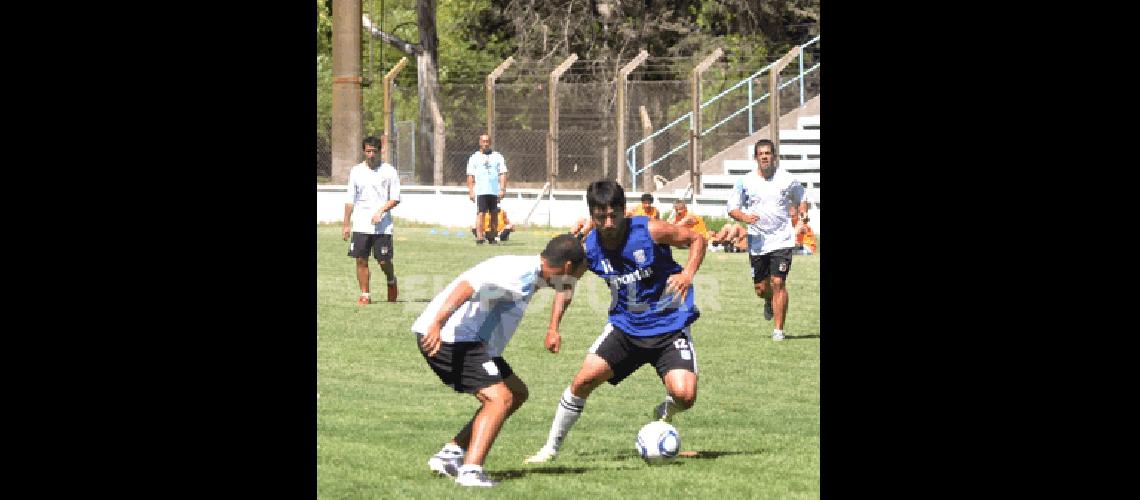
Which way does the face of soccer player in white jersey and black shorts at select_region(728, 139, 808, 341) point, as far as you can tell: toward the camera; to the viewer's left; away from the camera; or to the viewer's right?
toward the camera

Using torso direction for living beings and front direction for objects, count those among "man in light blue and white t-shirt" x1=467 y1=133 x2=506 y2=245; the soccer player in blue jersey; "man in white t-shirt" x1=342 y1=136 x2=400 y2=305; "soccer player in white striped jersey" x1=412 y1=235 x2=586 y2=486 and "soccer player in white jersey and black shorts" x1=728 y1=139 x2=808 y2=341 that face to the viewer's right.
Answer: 1

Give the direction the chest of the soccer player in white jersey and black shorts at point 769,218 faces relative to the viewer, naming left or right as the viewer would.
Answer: facing the viewer

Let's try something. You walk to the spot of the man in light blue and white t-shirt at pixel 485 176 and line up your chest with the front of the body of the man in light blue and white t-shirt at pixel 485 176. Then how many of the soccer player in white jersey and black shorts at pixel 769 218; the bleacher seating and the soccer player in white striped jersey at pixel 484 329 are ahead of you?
2

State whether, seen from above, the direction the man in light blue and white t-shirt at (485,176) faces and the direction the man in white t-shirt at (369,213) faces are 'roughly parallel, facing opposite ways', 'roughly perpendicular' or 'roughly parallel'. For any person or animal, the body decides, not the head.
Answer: roughly parallel

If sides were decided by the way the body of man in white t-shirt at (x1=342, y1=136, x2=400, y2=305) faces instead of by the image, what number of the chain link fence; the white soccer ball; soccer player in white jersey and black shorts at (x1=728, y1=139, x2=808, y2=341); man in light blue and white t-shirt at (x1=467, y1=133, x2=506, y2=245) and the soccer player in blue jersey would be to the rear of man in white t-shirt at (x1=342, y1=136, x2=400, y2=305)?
2

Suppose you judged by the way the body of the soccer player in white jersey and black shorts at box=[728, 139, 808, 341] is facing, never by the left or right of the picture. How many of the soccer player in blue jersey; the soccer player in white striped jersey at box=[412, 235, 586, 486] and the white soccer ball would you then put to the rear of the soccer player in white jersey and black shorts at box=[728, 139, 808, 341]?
0

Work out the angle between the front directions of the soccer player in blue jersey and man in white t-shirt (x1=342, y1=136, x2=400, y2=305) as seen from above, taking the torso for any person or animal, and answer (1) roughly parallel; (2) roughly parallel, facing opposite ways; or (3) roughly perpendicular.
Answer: roughly parallel

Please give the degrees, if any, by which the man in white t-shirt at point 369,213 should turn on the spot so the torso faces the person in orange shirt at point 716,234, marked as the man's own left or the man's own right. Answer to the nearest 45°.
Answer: approximately 135° to the man's own left

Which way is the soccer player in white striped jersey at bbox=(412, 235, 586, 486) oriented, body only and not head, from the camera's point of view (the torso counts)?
to the viewer's right

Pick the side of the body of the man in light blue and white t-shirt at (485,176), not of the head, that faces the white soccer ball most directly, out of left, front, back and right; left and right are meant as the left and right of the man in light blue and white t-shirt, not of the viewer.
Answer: front

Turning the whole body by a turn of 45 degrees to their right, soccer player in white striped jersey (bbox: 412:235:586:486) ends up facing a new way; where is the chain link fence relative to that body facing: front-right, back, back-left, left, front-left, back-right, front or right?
back-left

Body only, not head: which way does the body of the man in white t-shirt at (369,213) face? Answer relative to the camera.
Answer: toward the camera

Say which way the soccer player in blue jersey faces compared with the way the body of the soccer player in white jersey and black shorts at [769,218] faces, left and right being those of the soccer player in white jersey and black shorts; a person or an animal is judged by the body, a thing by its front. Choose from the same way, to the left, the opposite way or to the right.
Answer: the same way

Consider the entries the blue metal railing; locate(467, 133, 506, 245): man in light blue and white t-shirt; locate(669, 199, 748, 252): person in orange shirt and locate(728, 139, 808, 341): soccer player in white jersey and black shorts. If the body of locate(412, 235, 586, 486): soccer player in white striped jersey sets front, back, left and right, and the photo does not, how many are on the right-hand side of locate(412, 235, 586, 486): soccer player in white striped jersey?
0

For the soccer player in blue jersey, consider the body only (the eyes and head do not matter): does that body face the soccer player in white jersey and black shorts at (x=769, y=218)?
no

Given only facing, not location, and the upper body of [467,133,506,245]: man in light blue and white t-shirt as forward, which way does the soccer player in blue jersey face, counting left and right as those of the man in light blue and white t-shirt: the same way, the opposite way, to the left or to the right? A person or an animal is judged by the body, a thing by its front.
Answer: the same way
